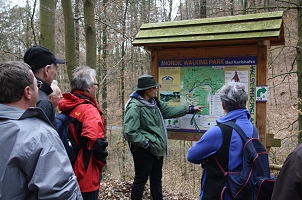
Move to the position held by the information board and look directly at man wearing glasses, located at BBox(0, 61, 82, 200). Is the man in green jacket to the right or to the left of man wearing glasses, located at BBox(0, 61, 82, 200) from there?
right

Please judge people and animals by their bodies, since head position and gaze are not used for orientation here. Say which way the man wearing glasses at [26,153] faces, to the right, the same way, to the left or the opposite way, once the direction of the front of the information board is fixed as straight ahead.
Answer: the opposite way

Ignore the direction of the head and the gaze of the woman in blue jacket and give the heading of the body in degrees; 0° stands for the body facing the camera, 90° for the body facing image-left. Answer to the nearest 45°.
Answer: approximately 135°

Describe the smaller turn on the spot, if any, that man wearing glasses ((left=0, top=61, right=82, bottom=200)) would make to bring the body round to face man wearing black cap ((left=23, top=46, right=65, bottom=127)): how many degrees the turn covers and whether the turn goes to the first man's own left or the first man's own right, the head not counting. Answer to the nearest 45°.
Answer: approximately 45° to the first man's own left

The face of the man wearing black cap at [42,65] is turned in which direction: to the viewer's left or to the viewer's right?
to the viewer's right

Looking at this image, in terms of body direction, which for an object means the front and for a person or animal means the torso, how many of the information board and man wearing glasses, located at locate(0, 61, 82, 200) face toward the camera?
1

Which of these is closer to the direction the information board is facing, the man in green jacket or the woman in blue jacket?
the woman in blue jacket

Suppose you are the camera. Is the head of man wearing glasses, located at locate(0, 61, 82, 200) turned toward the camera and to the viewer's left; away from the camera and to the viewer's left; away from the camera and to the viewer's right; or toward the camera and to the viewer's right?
away from the camera and to the viewer's right

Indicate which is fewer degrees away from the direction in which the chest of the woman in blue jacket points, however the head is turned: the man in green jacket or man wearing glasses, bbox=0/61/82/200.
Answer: the man in green jacket

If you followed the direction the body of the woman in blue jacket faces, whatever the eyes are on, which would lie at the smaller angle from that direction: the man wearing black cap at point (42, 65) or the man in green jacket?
the man in green jacket

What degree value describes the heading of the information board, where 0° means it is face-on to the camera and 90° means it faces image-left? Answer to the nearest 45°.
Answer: approximately 0°
